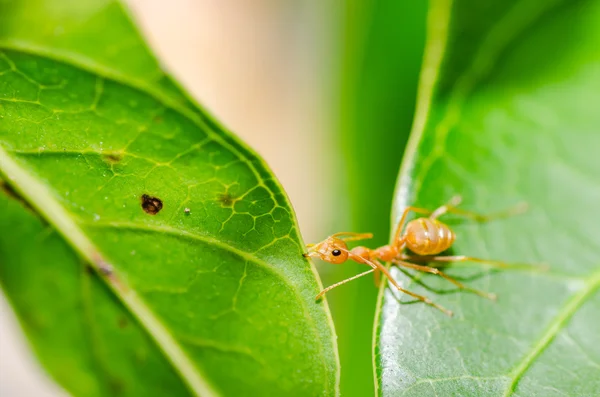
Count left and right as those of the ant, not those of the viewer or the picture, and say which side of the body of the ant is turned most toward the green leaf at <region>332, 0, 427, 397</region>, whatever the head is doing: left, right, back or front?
right

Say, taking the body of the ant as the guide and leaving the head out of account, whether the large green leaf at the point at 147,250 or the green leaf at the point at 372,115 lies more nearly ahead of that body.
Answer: the large green leaf

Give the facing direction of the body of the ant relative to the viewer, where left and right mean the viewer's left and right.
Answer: facing to the left of the viewer

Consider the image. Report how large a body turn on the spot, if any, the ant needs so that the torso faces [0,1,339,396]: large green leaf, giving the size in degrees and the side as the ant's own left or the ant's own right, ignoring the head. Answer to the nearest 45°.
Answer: approximately 45° to the ant's own left
